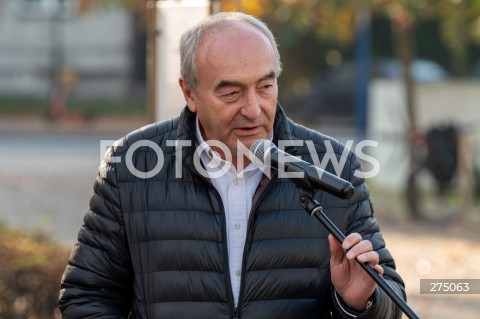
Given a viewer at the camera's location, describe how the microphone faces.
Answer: facing away from the viewer and to the left of the viewer

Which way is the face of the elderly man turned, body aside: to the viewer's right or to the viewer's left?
to the viewer's right

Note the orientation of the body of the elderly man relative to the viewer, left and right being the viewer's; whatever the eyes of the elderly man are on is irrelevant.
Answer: facing the viewer
